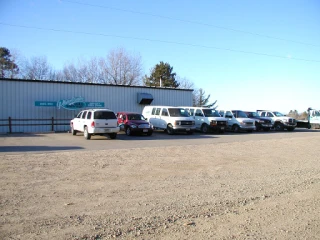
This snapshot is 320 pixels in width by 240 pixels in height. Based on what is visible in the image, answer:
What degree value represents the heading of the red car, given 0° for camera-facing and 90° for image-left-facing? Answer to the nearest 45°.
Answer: approximately 315°

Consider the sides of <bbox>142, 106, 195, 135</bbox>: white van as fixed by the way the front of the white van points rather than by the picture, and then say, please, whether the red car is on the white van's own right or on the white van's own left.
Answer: on the white van's own right

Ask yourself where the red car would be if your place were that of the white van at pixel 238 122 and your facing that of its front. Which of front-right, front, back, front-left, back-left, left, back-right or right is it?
right

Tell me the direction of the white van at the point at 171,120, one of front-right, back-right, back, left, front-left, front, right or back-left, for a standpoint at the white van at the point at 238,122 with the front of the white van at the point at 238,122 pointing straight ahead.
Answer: right

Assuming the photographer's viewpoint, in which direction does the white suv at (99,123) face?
facing away from the viewer and to the left of the viewer

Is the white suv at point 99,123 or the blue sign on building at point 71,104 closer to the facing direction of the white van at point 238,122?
the white suv

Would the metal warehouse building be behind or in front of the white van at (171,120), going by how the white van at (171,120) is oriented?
behind

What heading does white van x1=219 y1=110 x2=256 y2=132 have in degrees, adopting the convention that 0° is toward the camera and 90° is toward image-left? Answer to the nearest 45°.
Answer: approximately 315°

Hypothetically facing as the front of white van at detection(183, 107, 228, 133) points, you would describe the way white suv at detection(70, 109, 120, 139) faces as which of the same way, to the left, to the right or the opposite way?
the opposite way

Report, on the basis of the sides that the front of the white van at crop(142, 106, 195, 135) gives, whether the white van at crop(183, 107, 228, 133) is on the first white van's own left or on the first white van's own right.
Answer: on the first white van's own left

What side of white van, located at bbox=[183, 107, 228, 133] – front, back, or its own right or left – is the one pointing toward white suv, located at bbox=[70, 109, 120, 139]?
right

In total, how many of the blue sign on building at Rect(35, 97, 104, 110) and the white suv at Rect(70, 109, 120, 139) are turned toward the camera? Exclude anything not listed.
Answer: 1
